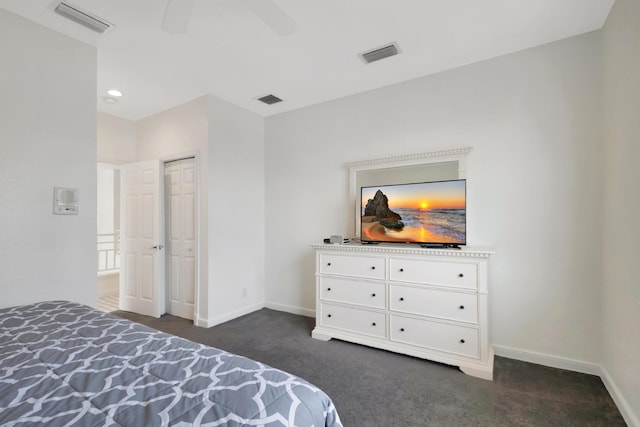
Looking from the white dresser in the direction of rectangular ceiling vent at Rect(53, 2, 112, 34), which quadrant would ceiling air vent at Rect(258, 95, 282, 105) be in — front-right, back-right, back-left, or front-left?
front-right

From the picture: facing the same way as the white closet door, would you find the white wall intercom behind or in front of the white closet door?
in front

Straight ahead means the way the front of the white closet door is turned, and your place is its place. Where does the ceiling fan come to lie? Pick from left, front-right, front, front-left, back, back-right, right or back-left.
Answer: front-left

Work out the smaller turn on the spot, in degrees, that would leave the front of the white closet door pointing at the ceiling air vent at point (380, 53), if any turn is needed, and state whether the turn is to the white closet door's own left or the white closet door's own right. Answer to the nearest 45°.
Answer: approximately 90° to the white closet door's own left

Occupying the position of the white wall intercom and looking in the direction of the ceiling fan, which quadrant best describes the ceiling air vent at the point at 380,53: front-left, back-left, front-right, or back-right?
front-left

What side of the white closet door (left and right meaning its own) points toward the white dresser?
left

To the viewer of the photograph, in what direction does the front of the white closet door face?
facing the viewer and to the left of the viewer

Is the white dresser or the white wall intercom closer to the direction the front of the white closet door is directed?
the white wall intercom

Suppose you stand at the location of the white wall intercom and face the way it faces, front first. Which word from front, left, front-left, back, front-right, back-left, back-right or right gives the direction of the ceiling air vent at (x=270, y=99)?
left

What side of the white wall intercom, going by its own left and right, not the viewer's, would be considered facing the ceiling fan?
front
